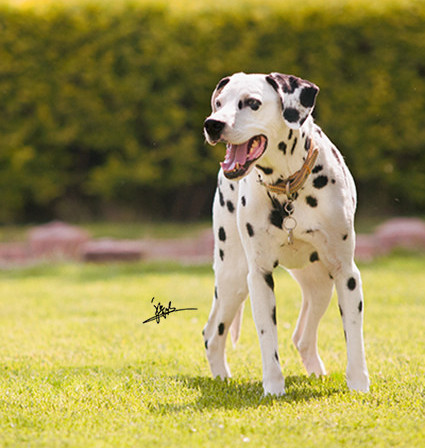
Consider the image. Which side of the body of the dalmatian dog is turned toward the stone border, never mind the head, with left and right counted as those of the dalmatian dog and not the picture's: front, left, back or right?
back

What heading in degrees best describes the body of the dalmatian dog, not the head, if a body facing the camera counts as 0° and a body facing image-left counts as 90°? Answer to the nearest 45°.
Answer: approximately 0°
